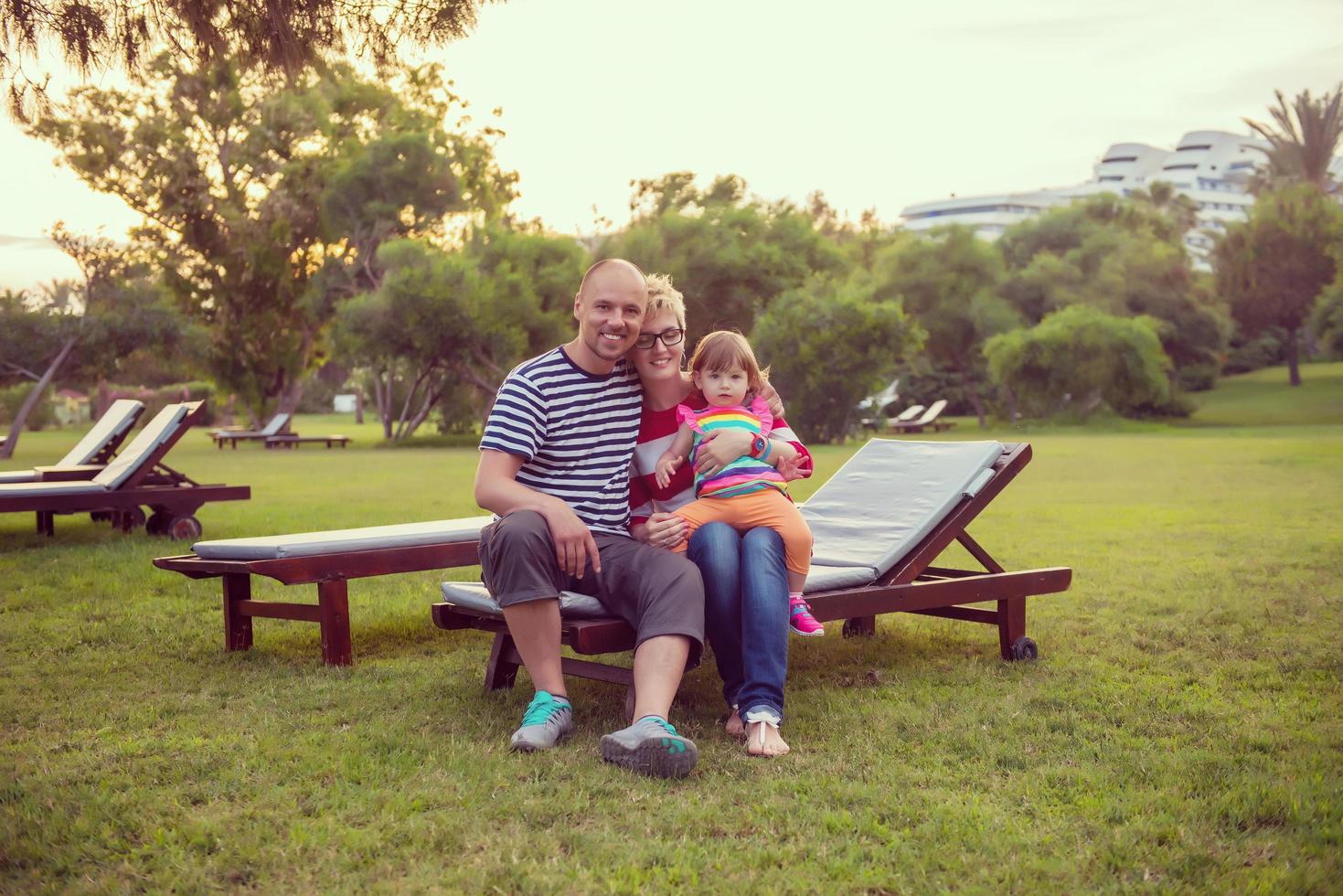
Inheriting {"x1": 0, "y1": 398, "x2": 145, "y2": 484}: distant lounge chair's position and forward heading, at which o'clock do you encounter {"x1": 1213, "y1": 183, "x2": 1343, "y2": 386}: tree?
The tree is roughly at 5 o'clock from the distant lounge chair.

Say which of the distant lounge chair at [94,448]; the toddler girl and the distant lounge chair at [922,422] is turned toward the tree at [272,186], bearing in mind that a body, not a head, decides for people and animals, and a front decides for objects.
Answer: the distant lounge chair at [922,422]

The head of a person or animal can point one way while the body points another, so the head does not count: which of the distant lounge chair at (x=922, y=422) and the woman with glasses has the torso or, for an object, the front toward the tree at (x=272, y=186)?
the distant lounge chair

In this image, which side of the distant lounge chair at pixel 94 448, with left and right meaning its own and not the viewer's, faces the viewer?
left

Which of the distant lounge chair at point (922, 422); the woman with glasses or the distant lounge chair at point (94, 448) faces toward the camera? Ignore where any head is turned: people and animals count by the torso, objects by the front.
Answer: the woman with glasses

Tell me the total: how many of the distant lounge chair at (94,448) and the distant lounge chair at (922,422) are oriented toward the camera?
0

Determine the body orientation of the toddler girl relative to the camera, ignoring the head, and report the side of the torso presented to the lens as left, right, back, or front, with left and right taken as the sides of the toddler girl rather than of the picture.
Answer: front

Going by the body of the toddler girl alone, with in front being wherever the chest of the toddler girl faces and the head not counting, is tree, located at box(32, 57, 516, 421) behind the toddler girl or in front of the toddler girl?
behind

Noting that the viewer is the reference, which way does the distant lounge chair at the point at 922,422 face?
facing to the left of the viewer

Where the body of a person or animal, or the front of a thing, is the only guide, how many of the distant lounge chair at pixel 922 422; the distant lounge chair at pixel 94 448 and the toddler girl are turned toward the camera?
1

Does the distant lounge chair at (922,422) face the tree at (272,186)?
yes

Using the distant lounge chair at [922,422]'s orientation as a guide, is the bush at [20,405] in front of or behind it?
in front

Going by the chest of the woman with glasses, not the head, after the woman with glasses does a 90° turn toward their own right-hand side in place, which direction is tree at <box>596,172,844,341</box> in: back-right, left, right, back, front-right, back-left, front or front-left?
right

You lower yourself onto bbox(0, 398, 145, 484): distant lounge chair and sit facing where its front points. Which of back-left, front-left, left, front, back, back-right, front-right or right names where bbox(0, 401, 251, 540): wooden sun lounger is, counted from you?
left

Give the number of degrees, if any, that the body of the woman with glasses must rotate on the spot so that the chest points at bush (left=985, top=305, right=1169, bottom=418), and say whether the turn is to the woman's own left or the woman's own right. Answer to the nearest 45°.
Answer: approximately 180°

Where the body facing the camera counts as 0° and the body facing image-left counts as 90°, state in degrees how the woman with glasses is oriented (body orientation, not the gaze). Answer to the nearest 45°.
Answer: approximately 0°

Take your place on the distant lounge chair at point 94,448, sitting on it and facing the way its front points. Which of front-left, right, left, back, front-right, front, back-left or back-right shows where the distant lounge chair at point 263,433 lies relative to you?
right
